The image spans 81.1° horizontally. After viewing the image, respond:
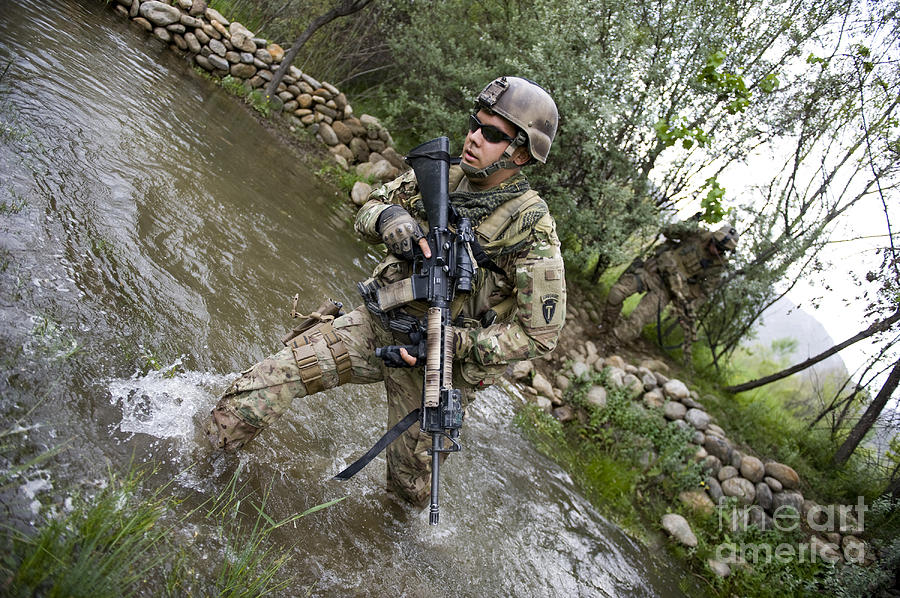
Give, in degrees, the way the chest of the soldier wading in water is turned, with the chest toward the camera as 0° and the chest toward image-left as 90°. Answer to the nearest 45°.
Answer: approximately 45°

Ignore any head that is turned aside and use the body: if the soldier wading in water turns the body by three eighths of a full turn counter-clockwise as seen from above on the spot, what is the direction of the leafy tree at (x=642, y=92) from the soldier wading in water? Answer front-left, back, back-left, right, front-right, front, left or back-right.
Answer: left

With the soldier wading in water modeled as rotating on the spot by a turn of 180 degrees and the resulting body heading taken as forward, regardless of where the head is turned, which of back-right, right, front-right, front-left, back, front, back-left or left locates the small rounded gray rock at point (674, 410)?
front

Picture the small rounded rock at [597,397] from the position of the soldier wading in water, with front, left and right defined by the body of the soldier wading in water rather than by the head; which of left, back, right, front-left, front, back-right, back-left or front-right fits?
back

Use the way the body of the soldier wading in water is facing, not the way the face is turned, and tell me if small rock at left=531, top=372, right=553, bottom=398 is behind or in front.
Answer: behind

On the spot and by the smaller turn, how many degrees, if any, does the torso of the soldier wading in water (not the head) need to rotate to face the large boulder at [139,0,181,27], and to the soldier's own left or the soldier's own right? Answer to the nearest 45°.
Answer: approximately 90° to the soldier's own right

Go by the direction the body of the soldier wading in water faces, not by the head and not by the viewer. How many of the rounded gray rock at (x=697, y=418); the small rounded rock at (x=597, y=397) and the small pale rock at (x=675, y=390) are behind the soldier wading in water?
3

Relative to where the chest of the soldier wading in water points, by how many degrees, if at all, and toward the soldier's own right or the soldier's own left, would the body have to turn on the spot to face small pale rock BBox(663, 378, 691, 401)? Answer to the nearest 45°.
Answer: approximately 180°

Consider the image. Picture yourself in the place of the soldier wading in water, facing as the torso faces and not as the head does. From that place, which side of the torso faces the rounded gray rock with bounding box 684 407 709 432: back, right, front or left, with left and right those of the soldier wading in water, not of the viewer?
back

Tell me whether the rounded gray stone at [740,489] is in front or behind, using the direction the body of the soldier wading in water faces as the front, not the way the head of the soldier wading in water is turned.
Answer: behind

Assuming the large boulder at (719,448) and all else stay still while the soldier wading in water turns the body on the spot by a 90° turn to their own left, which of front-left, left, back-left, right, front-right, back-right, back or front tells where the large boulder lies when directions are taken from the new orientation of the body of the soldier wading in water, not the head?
left

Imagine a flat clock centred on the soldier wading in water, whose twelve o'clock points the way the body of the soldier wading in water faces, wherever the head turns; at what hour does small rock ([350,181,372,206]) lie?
The small rock is roughly at 4 o'clock from the soldier wading in water.
